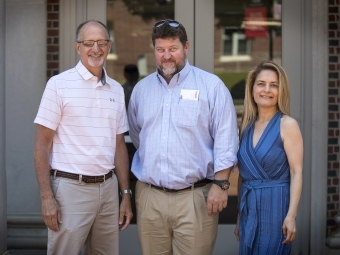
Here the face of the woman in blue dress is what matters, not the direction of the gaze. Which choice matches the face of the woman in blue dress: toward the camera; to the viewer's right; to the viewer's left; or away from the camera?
toward the camera

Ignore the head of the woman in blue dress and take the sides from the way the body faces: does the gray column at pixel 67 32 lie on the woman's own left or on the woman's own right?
on the woman's own right

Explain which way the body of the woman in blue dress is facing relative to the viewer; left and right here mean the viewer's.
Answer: facing the viewer and to the left of the viewer
